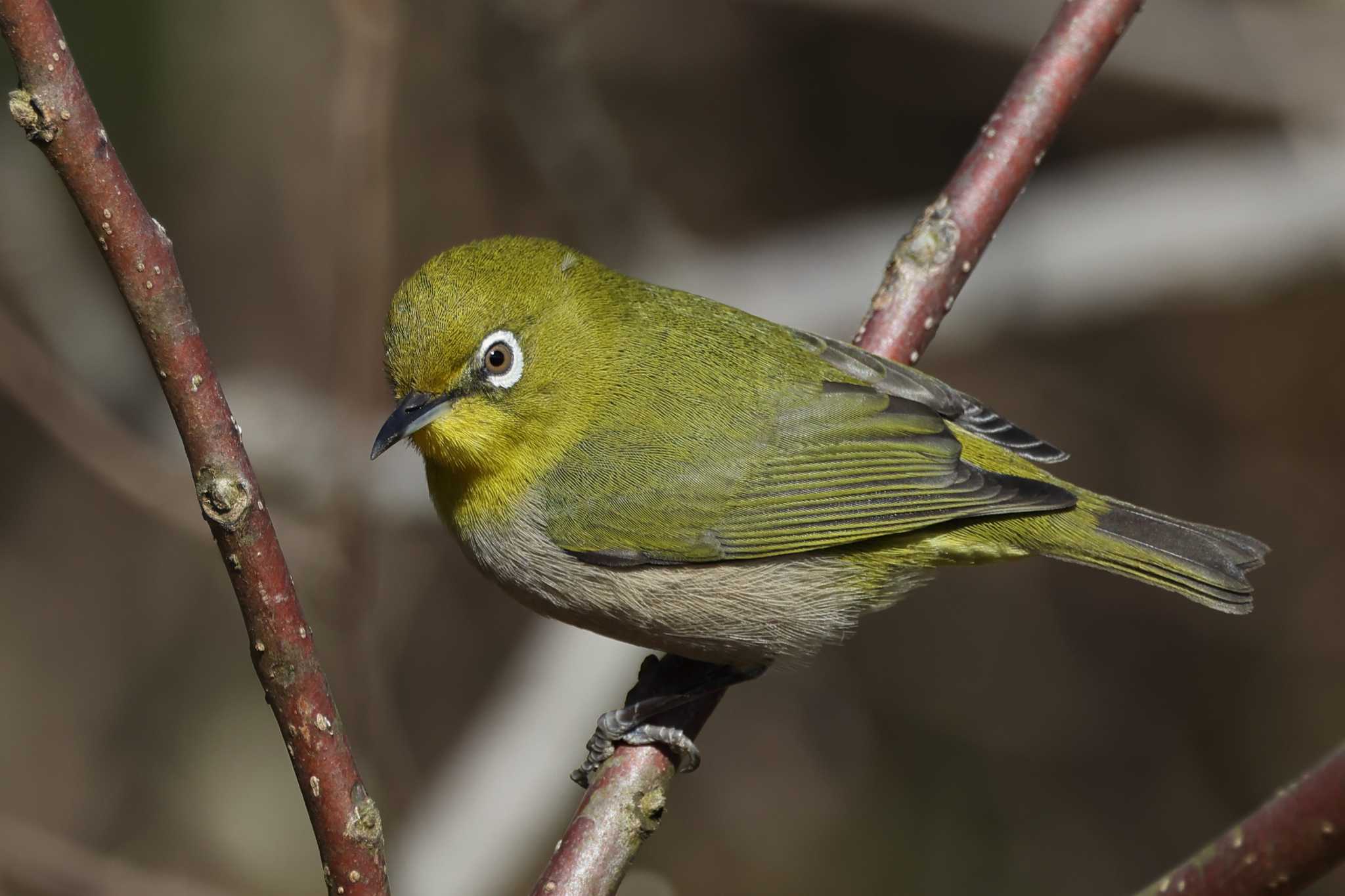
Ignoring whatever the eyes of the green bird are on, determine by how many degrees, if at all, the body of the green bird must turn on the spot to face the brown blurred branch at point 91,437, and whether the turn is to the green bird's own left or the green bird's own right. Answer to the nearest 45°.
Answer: approximately 45° to the green bird's own right

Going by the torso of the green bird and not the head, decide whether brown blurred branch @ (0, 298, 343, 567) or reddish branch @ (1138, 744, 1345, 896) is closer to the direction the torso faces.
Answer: the brown blurred branch

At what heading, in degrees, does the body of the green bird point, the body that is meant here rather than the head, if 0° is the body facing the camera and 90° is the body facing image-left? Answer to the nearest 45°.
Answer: approximately 90°
